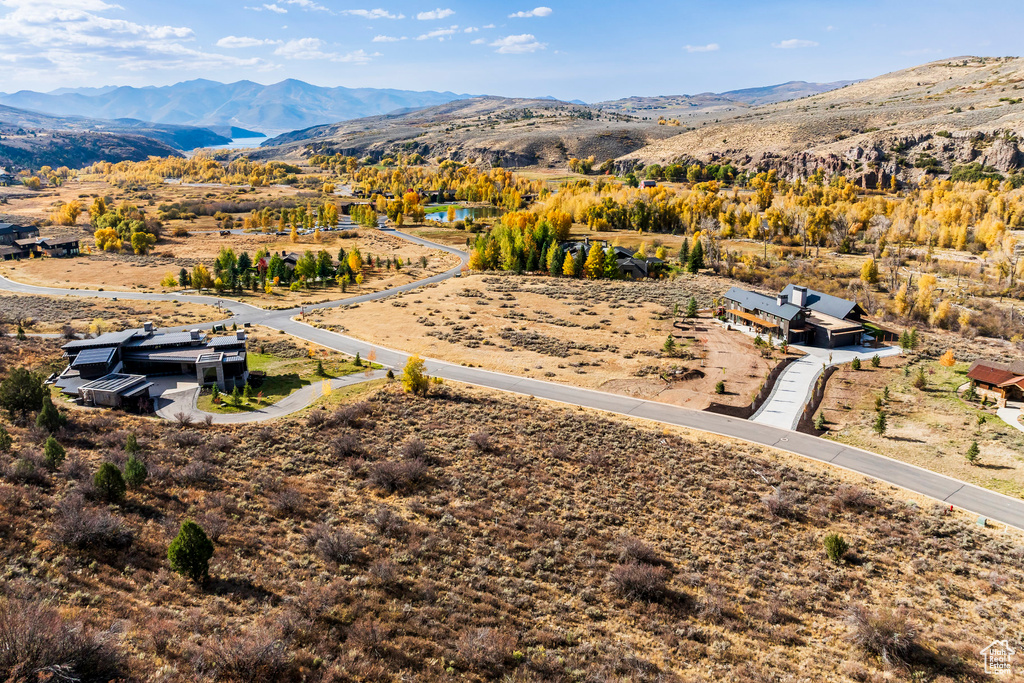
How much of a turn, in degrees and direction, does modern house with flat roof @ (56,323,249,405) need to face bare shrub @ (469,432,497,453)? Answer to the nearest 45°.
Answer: approximately 45° to its left

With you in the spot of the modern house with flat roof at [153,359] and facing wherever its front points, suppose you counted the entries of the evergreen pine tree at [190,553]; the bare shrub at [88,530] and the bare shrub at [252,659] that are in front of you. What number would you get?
3

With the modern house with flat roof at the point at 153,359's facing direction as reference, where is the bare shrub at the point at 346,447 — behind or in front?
in front

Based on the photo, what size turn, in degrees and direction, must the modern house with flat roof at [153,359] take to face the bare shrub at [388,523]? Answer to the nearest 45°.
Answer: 0° — it already faces it

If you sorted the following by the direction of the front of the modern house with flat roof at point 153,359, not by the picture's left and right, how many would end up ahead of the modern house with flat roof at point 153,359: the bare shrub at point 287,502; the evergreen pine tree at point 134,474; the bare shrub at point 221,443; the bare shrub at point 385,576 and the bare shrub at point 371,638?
5

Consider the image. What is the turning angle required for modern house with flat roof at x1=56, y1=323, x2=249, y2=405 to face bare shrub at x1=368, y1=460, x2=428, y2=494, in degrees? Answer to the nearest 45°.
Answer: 0° — it already faces it

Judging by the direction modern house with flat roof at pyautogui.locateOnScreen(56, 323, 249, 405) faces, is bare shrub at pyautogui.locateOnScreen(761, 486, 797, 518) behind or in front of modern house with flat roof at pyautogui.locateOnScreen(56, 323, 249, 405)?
in front

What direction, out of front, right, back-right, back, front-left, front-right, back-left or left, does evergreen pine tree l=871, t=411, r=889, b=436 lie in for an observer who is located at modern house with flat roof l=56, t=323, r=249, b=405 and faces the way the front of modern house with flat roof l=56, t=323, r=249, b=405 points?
front-left

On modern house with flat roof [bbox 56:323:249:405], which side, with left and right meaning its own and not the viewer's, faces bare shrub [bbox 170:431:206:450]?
front

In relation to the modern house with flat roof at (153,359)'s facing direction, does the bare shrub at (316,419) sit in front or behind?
in front

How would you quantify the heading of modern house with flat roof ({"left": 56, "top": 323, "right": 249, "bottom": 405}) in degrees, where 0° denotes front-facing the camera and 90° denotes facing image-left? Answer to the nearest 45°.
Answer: approximately 0°

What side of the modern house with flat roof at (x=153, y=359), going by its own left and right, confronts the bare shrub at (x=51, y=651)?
front
